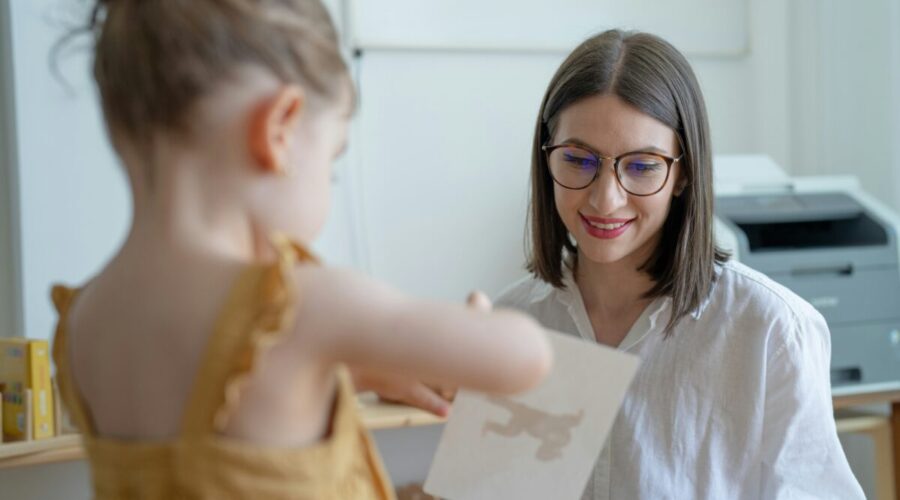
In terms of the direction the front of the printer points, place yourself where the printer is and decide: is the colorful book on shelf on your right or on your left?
on your right

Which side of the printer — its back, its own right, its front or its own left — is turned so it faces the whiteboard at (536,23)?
right

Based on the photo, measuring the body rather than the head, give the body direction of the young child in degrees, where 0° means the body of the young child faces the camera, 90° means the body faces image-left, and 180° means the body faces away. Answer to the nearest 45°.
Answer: approximately 225°

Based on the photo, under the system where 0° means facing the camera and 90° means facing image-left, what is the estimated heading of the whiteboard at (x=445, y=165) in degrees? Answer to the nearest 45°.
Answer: approximately 0°

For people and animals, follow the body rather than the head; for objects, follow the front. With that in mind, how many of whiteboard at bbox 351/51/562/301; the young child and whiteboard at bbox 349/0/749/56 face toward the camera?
2

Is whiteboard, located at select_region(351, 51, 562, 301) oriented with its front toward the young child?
yes

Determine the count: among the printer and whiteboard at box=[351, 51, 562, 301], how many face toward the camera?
2

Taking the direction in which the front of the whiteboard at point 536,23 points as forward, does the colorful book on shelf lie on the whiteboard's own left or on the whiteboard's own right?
on the whiteboard's own right

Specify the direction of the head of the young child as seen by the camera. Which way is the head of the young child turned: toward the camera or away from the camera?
away from the camera

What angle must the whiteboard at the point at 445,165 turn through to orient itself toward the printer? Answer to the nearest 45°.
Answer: approximately 90° to its left

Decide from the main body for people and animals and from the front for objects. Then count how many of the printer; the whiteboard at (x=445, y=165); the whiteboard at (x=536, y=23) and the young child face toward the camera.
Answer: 3
